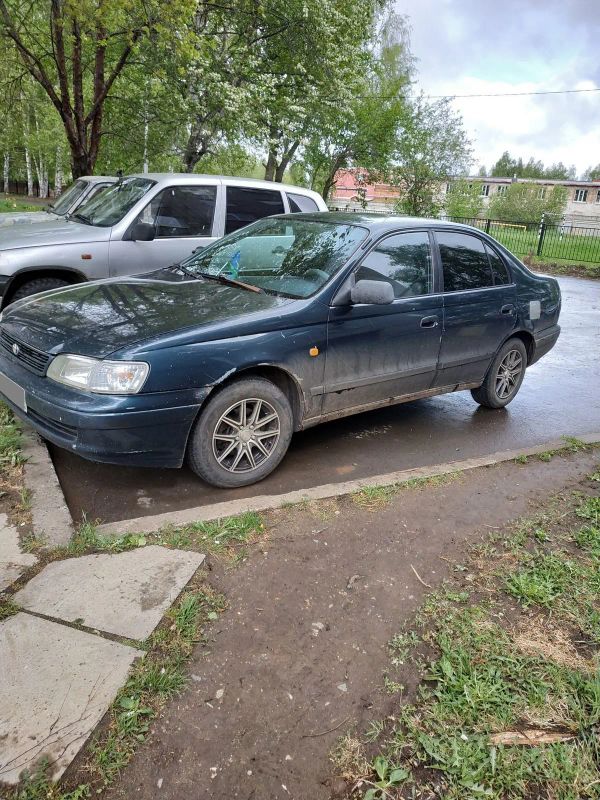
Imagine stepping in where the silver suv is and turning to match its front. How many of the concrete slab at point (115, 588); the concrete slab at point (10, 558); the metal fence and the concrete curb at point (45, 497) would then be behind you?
1

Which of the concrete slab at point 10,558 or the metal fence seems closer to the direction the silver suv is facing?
the concrete slab

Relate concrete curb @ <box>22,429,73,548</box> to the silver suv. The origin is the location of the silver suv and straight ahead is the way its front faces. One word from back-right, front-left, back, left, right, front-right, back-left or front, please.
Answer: front-left

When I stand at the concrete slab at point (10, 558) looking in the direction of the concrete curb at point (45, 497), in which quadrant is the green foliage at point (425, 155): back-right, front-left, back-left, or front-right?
front-right

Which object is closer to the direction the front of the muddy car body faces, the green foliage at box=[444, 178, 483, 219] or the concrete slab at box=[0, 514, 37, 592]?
the concrete slab

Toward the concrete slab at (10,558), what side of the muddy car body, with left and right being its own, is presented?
front

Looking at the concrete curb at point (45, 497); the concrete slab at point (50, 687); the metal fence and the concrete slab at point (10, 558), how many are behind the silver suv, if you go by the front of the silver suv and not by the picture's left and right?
1

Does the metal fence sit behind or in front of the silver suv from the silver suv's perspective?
behind

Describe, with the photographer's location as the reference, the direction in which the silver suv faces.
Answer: facing the viewer and to the left of the viewer

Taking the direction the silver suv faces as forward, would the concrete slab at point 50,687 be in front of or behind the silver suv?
in front

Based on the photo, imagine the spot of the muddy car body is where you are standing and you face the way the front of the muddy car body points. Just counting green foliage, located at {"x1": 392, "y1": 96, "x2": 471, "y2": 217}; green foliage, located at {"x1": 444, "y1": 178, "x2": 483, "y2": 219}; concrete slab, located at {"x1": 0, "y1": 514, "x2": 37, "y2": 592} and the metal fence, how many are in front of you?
1

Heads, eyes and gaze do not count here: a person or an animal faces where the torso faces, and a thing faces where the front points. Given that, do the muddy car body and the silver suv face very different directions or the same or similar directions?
same or similar directions

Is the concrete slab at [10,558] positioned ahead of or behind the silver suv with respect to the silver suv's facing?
ahead

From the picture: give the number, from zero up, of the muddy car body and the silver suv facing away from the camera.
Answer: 0

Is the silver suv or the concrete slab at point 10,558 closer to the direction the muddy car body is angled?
the concrete slab

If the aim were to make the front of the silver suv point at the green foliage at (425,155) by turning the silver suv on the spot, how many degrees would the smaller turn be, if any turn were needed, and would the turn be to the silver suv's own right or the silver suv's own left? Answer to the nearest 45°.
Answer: approximately 180°
